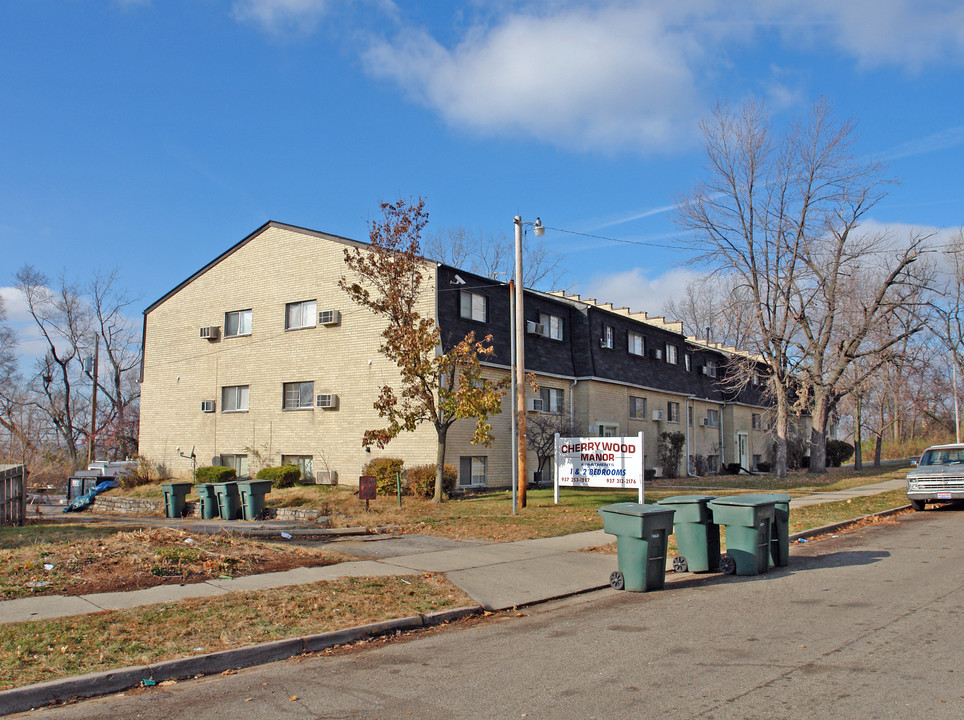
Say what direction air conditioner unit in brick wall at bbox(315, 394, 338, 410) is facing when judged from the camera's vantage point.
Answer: facing the viewer and to the left of the viewer

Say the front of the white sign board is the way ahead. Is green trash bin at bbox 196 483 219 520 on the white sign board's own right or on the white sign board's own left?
on the white sign board's own right

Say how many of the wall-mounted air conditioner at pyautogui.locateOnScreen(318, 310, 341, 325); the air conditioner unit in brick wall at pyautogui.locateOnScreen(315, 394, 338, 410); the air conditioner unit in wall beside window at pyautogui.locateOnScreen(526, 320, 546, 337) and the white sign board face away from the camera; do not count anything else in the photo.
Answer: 0

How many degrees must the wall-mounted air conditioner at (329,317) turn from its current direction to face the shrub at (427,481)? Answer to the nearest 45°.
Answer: approximately 90° to its left

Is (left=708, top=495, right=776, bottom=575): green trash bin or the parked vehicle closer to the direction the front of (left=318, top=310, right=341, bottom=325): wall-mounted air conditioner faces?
the green trash bin

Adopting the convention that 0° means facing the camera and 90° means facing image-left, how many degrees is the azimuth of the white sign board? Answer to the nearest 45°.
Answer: approximately 0°

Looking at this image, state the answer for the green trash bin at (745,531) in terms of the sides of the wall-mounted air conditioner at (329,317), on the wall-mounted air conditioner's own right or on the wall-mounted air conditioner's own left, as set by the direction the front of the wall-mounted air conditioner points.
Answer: on the wall-mounted air conditioner's own left

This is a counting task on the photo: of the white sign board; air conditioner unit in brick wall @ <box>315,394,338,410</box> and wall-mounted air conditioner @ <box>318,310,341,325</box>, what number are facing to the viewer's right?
0

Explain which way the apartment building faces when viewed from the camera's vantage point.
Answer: facing the viewer and to the right of the viewer

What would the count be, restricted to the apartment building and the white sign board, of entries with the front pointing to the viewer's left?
0

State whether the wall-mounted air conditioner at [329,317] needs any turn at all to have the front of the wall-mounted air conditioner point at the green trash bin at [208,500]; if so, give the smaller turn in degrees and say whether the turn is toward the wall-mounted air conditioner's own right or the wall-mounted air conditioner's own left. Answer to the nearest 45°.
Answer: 0° — it already faces it

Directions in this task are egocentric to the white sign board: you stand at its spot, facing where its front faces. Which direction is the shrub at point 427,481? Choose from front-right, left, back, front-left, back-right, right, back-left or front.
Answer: back-right

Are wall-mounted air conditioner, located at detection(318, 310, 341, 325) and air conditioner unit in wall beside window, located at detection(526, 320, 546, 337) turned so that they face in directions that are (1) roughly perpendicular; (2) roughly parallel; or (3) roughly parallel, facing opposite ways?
roughly perpendicular

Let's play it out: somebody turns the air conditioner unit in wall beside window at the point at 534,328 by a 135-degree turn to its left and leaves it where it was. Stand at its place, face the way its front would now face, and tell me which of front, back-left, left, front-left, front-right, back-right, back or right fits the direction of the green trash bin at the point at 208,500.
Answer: back-left

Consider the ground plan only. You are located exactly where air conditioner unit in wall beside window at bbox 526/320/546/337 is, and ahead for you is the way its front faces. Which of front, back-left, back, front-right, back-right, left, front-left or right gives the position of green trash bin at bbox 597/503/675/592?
front-right

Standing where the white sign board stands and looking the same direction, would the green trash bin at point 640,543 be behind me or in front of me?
in front
